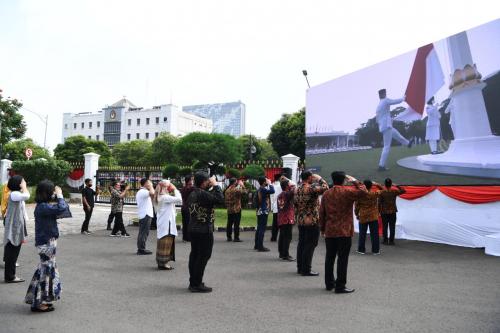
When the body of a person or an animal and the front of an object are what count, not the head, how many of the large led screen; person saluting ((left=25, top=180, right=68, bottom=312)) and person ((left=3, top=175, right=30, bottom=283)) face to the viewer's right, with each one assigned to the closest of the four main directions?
2

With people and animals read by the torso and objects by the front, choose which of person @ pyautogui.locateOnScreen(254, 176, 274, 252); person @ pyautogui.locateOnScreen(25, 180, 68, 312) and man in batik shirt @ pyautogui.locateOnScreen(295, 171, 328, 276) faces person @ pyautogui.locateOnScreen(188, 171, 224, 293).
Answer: person @ pyautogui.locateOnScreen(25, 180, 68, 312)

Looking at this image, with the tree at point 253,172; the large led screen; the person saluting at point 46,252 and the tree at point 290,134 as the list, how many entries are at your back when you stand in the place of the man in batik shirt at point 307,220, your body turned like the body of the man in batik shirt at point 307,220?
1

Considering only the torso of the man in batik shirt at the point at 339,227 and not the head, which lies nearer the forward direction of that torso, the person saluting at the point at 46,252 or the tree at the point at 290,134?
the tree

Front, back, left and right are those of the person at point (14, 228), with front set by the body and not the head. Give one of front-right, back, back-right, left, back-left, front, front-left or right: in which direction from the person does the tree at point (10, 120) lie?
left

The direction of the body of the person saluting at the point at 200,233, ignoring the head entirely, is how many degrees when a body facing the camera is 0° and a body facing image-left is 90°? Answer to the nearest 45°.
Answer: approximately 270°

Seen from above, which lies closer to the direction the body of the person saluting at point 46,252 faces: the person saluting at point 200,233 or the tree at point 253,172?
the person saluting at point 200,233

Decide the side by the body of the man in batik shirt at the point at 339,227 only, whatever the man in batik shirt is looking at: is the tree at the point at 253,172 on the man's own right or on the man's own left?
on the man's own left

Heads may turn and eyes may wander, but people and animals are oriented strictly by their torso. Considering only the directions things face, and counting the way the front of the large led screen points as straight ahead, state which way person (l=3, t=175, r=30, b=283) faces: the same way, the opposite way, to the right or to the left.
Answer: the opposite way

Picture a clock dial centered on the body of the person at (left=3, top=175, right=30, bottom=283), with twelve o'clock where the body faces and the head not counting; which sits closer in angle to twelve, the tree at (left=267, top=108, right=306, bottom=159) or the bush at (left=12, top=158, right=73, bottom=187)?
the tree

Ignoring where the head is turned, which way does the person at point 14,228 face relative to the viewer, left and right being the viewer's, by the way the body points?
facing to the right of the viewer

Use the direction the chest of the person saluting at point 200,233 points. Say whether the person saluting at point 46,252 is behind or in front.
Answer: behind
